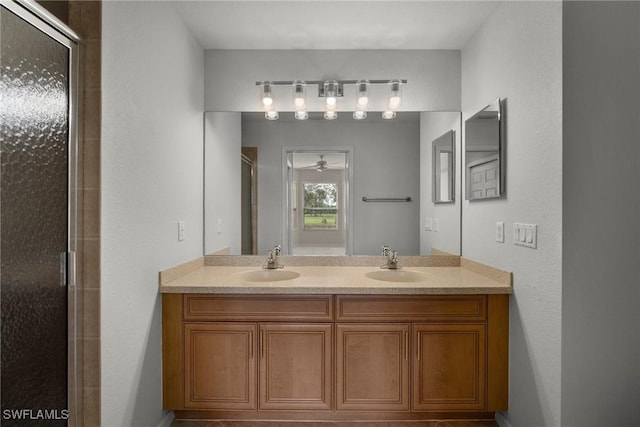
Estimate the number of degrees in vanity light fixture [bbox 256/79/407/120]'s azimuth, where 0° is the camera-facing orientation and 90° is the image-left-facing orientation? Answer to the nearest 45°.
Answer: approximately 0°

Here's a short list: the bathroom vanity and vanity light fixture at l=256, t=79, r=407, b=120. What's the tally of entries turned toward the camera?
2

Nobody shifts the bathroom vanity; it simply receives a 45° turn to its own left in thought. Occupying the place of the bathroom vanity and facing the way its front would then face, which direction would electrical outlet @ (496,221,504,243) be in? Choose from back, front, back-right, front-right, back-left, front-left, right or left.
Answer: front-left

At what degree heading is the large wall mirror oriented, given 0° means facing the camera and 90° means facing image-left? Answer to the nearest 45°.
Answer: approximately 0°

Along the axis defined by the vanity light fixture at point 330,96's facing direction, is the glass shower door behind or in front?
in front

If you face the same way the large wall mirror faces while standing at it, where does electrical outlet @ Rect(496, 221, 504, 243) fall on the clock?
The electrical outlet is roughly at 10 o'clock from the large wall mirror.

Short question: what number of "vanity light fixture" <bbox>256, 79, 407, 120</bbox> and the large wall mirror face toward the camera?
2

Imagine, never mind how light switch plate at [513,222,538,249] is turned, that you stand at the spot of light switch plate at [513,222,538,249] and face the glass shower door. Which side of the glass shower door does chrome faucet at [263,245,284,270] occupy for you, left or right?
right
